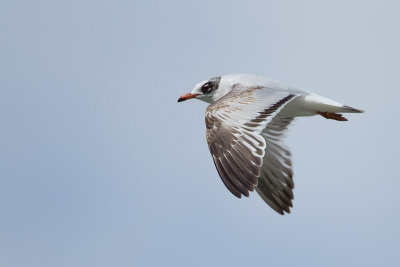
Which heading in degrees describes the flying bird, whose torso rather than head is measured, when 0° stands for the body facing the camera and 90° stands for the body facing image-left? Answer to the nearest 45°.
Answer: approximately 90°
